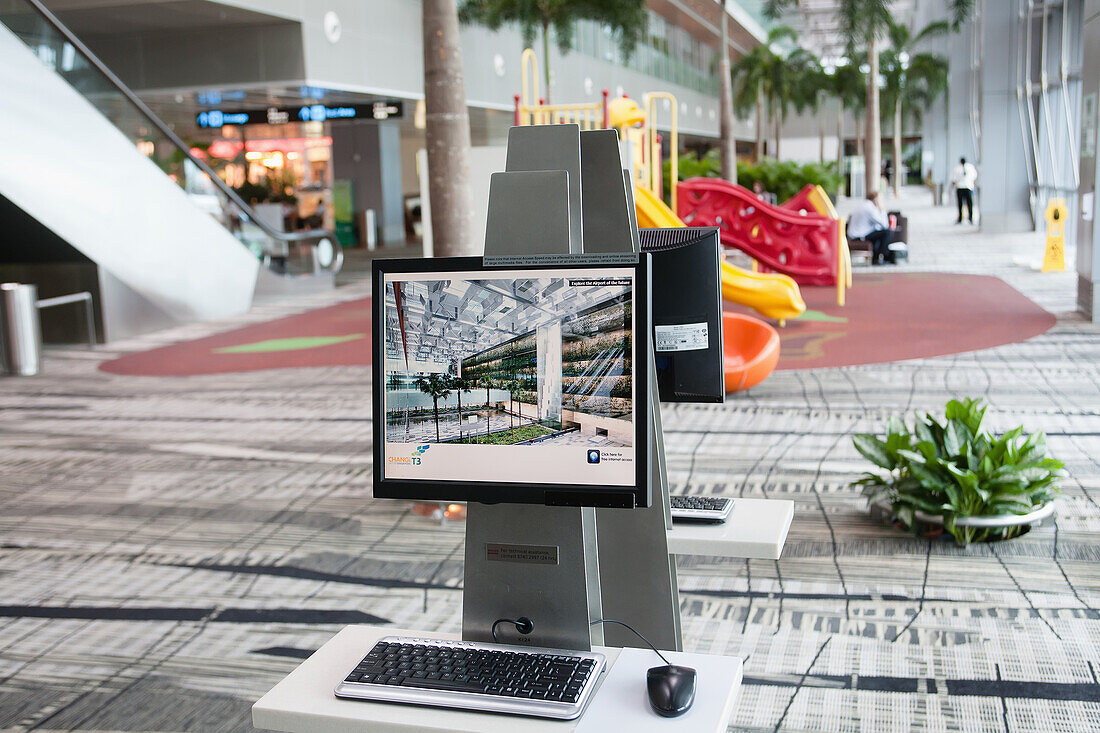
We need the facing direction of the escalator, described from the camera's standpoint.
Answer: facing to the right of the viewer

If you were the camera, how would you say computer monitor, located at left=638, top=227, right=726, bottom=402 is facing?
facing away from the viewer and to the right of the viewer

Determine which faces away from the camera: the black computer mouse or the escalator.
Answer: the black computer mouse

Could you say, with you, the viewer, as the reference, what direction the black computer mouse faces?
facing away from the viewer

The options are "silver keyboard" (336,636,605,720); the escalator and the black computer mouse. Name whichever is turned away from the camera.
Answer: the black computer mouse

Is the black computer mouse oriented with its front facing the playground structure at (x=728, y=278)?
yes
